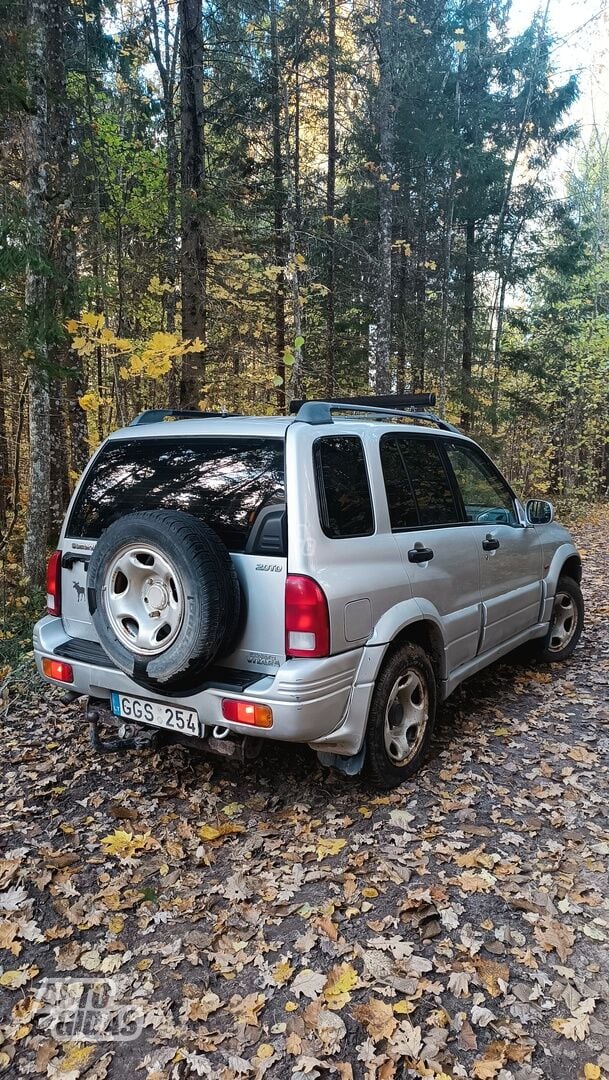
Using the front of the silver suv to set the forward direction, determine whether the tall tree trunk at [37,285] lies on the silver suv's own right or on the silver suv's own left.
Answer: on the silver suv's own left

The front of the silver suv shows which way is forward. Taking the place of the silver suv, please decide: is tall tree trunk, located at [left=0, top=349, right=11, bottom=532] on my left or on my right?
on my left

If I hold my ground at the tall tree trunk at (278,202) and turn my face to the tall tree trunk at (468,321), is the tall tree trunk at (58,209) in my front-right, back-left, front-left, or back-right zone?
back-right

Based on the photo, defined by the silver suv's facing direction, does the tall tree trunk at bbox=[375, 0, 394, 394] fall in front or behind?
in front

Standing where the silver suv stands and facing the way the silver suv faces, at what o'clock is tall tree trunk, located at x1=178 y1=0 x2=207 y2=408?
The tall tree trunk is roughly at 10 o'clock from the silver suv.

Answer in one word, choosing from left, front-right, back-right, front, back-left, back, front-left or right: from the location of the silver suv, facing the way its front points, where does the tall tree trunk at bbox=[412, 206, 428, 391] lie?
front-left

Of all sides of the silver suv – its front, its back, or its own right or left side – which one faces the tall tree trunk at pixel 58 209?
left

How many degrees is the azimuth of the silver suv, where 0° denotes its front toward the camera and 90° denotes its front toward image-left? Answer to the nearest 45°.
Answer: approximately 225°

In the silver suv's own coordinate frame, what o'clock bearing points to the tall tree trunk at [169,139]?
The tall tree trunk is roughly at 10 o'clock from the silver suv.

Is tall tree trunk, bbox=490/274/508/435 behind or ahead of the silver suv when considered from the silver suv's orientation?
ahead
